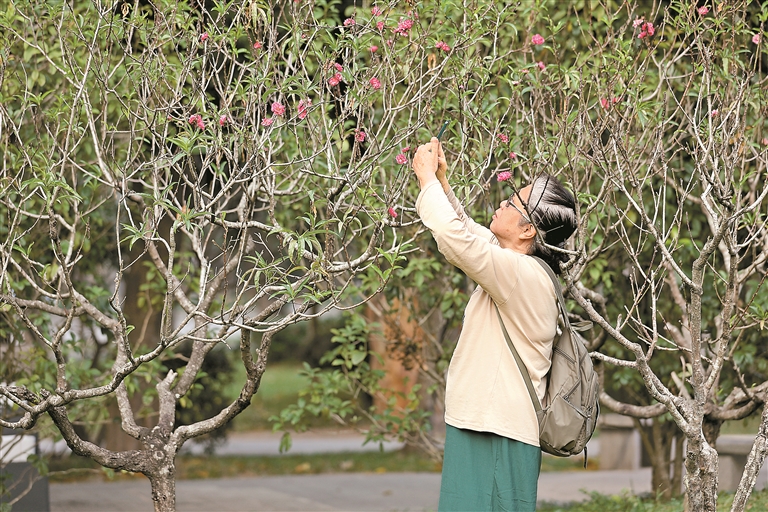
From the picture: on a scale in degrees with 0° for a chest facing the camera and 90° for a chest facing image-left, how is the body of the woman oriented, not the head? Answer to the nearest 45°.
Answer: approximately 90°

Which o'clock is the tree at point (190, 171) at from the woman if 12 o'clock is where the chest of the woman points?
The tree is roughly at 1 o'clock from the woman.

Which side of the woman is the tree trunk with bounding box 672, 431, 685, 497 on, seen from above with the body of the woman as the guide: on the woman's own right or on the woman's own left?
on the woman's own right

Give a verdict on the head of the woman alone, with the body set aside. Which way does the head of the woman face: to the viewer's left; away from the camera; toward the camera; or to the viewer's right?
to the viewer's left
